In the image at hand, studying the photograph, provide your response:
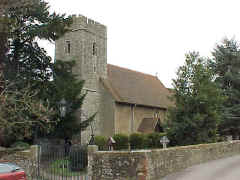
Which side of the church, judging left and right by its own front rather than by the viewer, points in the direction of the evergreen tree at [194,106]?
left

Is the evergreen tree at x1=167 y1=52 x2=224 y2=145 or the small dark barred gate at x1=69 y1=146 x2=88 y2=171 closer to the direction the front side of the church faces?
the small dark barred gate

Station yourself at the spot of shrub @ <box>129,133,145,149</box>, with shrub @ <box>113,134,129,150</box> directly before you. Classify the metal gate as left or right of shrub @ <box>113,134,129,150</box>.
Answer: left
